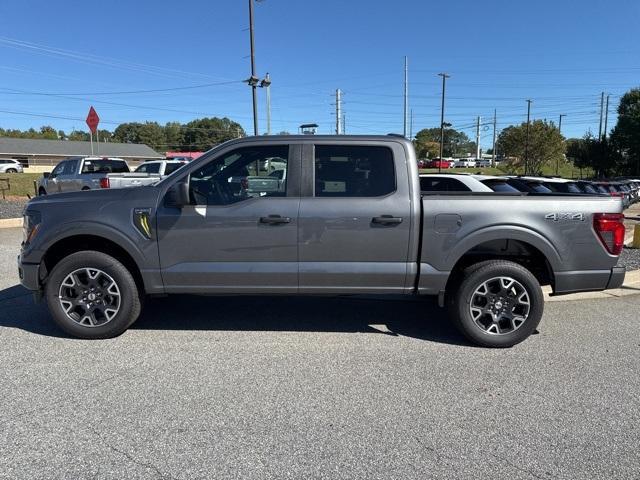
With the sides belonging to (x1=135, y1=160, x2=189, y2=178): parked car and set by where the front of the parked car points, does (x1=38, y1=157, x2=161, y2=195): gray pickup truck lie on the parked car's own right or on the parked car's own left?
on the parked car's own left

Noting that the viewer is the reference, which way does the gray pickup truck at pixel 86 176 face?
facing away from the viewer and to the left of the viewer

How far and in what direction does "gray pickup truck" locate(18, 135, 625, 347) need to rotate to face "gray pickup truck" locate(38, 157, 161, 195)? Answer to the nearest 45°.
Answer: approximately 45° to its right

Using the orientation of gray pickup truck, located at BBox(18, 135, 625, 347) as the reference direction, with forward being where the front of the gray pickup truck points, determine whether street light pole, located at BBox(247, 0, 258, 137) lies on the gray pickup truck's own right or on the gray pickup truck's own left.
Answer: on the gray pickup truck's own right

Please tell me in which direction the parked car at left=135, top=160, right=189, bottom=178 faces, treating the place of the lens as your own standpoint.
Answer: facing away from the viewer and to the left of the viewer

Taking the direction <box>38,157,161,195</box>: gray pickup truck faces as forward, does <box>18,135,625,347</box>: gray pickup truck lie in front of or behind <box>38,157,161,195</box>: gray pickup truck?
behind

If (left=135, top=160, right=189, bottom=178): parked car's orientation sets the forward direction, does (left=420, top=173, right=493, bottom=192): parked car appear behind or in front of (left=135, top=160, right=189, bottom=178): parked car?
behind

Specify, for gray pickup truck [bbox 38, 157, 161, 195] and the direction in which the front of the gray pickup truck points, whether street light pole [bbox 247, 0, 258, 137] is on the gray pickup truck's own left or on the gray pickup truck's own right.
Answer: on the gray pickup truck's own right

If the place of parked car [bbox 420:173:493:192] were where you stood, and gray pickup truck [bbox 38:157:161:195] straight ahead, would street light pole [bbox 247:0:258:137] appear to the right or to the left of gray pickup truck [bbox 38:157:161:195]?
right

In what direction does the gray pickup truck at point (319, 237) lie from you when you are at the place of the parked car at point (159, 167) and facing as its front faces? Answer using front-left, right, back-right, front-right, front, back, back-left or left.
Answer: back-left

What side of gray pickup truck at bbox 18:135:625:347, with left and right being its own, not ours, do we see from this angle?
left
